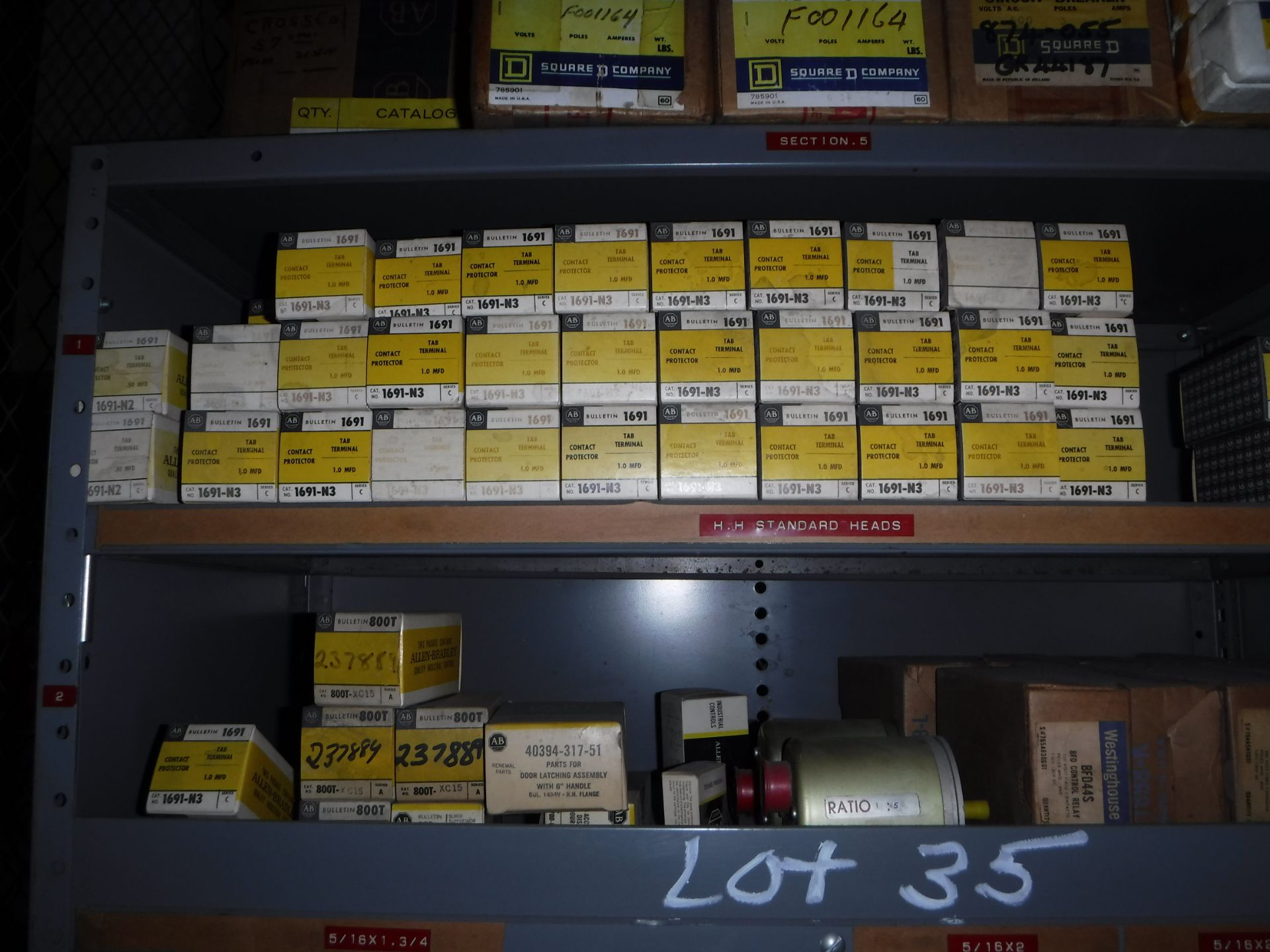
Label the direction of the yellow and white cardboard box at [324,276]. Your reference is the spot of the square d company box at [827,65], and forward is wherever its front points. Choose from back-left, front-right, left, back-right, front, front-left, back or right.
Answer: right

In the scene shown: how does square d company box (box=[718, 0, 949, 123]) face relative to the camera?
toward the camera

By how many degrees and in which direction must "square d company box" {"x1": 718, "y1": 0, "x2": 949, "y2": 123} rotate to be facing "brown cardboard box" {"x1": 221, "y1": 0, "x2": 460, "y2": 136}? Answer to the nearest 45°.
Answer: approximately 90° to its right

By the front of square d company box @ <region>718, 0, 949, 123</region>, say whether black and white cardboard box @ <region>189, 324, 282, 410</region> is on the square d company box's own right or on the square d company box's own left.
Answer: on the square d company box's own right

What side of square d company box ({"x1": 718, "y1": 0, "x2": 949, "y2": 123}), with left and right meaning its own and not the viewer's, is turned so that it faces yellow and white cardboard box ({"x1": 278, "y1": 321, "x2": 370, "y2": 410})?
right

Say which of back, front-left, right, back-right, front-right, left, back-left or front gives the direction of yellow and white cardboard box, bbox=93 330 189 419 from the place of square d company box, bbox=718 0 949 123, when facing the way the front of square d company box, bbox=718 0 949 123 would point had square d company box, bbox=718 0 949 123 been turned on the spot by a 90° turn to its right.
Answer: front
